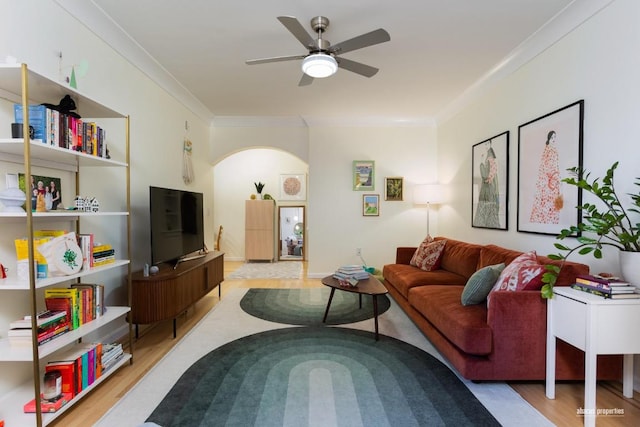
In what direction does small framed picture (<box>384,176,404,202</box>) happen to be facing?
toward the camera

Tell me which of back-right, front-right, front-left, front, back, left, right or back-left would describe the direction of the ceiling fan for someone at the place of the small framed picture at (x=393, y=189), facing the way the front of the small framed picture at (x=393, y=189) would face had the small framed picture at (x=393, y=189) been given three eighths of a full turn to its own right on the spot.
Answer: back-left

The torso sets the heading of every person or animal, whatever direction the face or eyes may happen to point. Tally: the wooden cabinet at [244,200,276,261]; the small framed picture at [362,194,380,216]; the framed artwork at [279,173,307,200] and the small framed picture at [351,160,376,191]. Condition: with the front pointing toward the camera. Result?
4

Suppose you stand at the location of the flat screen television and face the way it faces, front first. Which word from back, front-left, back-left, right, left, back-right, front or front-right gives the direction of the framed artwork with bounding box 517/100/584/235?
front

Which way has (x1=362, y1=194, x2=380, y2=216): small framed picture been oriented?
toward the camera

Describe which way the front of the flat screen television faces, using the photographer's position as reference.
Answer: facing the viewer and to the right of the viewer

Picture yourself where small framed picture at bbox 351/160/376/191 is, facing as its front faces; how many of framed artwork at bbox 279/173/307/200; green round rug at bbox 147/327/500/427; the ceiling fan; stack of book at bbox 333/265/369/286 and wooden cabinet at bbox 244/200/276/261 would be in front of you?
3

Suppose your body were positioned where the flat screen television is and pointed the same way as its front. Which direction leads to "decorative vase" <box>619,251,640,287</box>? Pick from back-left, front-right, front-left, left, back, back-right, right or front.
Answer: front

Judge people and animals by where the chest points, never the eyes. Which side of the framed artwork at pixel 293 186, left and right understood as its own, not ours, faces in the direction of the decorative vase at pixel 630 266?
front

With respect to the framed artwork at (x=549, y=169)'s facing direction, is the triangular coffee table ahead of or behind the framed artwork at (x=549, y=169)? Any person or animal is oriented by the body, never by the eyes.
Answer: ahead

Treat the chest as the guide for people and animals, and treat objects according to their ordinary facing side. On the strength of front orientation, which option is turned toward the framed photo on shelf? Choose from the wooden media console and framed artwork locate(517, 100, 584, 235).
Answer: the framed artwork

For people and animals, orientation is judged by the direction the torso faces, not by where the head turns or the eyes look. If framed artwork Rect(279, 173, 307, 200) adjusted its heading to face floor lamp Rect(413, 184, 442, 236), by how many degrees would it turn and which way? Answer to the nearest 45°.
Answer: approximately 45° to its left

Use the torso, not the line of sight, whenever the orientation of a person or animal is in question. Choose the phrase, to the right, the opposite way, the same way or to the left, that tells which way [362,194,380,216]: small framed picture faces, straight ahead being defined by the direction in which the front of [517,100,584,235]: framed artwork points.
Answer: to the left

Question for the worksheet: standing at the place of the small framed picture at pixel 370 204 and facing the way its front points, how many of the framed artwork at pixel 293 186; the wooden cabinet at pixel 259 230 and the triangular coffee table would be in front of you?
1

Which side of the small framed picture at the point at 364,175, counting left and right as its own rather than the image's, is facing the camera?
front

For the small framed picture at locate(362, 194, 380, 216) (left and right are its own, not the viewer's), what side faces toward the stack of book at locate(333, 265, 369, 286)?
front

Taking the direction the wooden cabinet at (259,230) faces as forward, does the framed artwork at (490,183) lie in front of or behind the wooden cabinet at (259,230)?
in front

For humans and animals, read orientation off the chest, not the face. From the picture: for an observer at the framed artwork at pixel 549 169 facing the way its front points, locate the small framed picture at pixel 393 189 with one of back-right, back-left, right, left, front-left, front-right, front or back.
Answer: right
